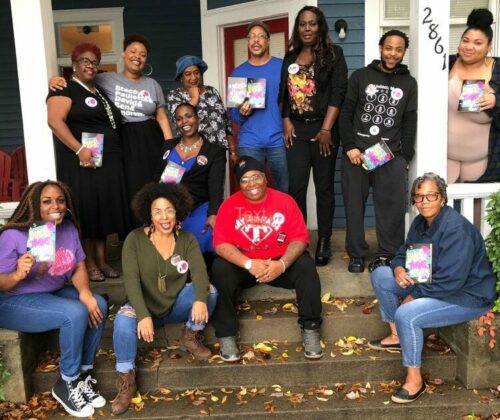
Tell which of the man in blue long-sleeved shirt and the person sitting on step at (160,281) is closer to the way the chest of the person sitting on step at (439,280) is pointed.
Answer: the person sitting on step

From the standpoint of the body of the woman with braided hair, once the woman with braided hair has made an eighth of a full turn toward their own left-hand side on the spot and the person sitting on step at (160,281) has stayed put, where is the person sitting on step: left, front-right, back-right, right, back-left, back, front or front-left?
front

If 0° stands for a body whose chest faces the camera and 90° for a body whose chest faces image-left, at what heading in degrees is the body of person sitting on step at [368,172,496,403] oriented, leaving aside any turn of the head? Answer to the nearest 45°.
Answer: approximately 45°

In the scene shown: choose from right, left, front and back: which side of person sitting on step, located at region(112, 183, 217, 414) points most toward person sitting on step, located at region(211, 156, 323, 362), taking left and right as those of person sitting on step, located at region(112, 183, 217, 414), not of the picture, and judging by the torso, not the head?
left

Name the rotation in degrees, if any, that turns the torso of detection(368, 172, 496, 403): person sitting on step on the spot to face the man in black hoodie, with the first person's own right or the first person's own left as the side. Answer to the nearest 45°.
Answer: approximately 90° to the first person's own right

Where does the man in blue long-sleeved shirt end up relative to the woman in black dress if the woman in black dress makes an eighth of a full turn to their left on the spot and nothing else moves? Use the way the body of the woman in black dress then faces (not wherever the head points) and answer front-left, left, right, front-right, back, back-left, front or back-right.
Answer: front

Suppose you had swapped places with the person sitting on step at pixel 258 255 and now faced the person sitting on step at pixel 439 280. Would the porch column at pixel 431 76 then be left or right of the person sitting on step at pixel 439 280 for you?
left

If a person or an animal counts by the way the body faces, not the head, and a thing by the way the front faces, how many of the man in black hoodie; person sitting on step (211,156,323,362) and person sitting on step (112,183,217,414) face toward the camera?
3

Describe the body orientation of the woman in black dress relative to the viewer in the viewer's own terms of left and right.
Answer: facing the viewer and to the right of the viewer

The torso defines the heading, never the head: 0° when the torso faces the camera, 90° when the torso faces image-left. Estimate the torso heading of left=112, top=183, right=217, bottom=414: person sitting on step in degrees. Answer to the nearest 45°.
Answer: approximately 0°
